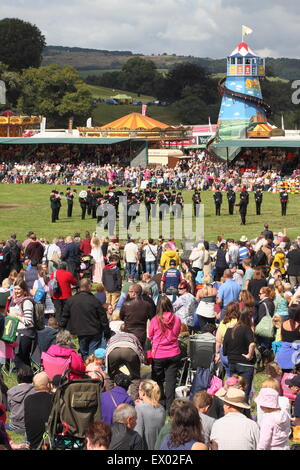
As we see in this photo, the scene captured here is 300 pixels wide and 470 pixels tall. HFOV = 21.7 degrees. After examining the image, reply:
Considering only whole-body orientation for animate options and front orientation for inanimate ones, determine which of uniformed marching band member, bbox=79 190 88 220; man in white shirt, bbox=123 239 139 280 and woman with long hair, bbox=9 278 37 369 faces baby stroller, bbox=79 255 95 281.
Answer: the uniformed marching band member

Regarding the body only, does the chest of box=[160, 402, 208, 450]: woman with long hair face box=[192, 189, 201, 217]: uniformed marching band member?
yes

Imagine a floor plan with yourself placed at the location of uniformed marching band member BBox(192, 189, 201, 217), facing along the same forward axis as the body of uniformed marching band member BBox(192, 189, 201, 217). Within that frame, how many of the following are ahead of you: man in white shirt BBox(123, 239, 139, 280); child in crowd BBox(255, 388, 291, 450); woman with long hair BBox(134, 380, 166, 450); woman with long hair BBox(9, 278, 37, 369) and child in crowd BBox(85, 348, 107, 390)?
5

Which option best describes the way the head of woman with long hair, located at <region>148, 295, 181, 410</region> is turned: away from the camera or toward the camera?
away from the camera

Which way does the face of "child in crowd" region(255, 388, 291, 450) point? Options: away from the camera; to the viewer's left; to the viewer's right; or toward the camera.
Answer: away from the camera

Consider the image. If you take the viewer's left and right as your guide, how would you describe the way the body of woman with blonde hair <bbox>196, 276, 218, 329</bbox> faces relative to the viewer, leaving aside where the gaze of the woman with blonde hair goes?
facing away from the viewer

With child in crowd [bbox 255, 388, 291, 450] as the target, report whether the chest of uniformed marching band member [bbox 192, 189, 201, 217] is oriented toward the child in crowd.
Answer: yes

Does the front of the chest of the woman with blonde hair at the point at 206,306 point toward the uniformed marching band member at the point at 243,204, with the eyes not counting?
yes

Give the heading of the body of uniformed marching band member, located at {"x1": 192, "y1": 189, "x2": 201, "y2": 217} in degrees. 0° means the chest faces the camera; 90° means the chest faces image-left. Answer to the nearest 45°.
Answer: approximately 0°

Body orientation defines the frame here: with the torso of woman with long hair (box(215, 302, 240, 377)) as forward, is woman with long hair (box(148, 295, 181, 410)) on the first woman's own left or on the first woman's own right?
on the first woman's own left

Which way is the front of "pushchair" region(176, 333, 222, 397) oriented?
away from the camera

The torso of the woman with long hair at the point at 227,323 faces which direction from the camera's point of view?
away from the camera

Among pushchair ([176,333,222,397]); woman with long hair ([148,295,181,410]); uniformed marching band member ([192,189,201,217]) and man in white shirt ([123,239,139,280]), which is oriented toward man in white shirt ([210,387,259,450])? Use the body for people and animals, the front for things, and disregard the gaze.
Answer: the uniformed marching band member

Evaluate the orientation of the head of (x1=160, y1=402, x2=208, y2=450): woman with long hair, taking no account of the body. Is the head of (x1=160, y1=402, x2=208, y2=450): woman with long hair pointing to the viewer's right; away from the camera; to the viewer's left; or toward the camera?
away from the camera
